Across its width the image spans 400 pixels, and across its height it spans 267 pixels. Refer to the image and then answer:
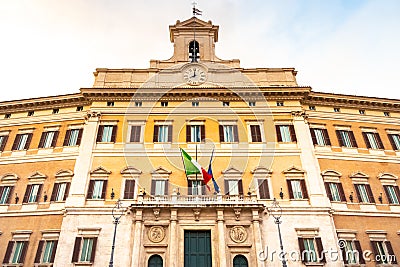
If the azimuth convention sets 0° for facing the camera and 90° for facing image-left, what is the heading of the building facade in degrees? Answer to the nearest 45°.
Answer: approximately 0°
